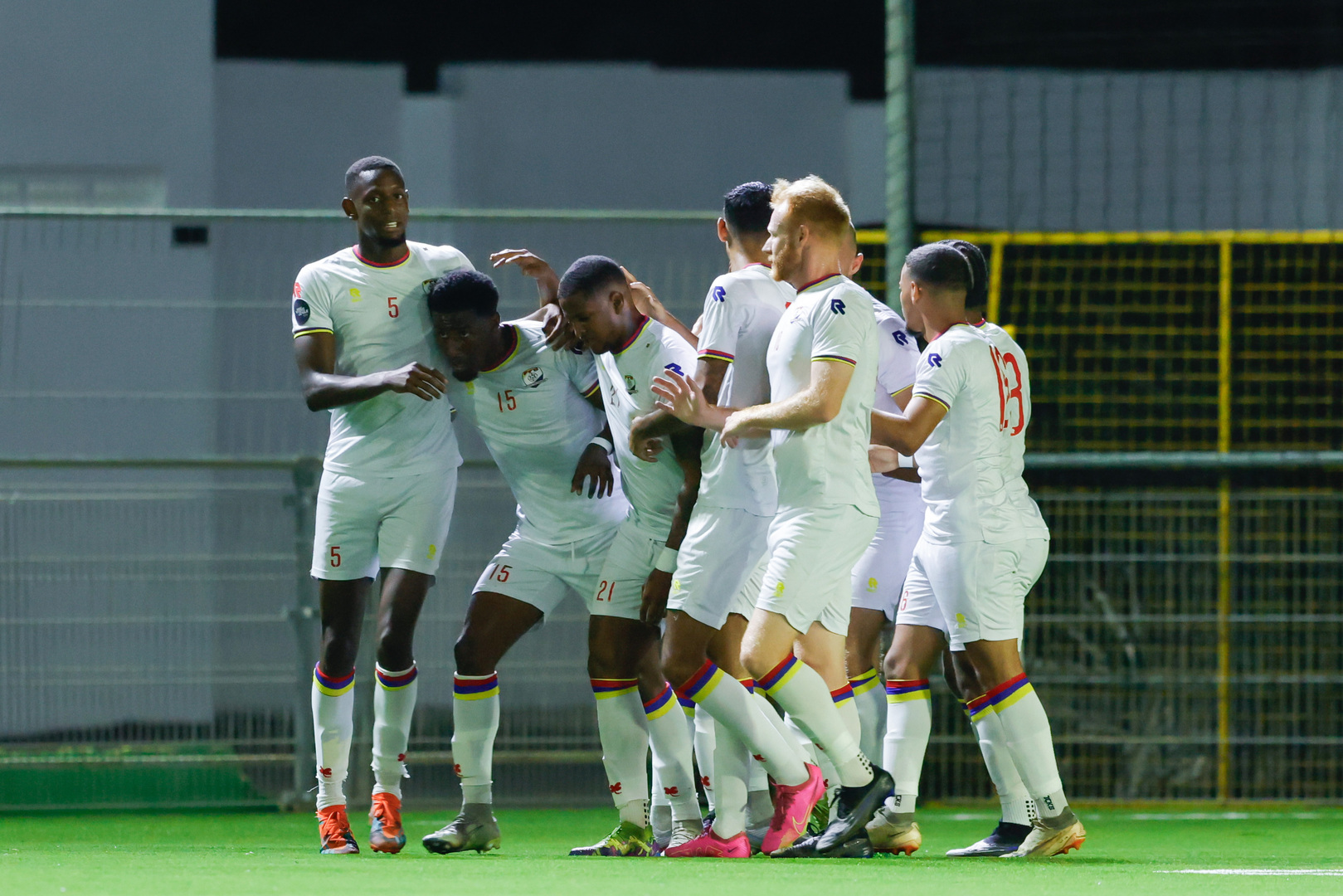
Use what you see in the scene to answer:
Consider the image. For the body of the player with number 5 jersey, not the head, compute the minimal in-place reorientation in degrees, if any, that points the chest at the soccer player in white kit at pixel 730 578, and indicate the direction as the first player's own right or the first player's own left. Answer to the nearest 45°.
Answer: approximately 45° to the first player's own left

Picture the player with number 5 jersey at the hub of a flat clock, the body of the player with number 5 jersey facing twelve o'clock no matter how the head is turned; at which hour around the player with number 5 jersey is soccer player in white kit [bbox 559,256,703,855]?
The soccer player in white kit is roughly at 10 o'clock from the player with number 5 jersey.

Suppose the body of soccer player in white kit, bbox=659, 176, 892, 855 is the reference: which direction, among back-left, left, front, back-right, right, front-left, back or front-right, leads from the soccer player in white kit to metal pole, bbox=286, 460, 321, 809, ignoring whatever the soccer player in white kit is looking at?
front-right

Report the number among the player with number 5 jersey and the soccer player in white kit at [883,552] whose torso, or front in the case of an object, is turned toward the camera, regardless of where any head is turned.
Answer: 1

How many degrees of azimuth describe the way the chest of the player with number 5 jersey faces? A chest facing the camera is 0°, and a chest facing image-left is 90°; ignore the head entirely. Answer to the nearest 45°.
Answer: approximately 0°

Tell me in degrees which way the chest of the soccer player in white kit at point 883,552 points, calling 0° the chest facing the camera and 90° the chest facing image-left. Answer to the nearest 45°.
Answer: approximately 90°

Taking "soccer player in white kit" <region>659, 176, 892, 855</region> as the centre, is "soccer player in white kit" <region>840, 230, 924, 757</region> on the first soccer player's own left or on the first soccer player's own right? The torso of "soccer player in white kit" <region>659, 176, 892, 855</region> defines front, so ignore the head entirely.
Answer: on the first soccer player's own right

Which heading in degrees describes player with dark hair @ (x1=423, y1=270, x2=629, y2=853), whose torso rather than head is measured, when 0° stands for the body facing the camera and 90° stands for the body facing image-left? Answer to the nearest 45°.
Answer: approximately 45°

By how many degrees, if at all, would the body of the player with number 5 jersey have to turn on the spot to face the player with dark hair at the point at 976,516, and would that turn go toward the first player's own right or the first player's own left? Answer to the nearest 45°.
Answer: approximately 90° to the first player's own left

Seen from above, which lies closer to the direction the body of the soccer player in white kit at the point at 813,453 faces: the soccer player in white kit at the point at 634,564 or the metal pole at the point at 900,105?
the soccer player in white kit

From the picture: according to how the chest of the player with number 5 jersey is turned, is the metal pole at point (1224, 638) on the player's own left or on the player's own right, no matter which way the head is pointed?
on the player's own left

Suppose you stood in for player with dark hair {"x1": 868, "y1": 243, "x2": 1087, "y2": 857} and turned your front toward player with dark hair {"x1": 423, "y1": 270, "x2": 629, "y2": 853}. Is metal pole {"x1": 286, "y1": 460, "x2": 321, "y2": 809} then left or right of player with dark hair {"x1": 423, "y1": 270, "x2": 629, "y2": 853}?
right

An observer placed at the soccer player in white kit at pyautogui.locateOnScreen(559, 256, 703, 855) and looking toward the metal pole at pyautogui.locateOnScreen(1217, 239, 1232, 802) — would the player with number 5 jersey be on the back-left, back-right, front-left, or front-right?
back-left
